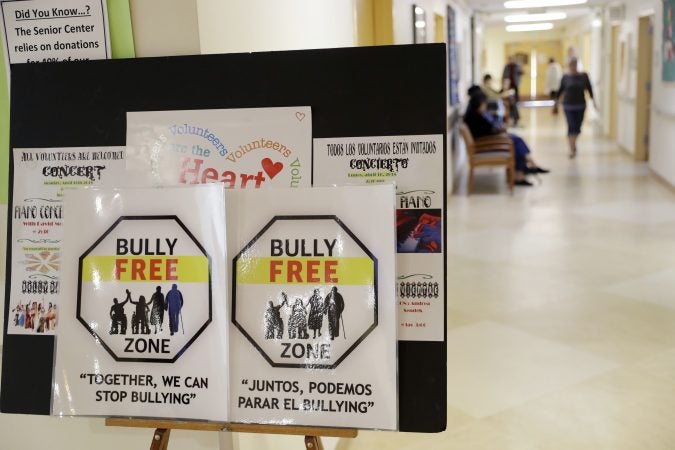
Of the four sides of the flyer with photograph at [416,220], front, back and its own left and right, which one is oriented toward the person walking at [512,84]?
back

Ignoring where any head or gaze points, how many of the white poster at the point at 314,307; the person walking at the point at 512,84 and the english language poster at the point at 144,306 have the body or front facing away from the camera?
1

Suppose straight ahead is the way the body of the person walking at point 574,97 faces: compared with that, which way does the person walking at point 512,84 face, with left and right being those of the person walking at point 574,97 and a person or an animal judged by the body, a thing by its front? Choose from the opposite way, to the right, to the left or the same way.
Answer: the same way

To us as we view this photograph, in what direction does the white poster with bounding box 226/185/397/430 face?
facing the viewer

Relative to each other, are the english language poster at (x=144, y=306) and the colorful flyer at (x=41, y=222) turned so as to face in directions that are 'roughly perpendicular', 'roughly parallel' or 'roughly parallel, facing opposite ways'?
roughly parallel

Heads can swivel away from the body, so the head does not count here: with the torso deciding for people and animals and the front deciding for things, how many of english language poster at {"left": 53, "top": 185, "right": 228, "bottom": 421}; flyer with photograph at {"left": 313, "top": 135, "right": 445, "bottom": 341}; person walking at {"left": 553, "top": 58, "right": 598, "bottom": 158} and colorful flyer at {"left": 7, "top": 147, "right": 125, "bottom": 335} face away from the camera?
0

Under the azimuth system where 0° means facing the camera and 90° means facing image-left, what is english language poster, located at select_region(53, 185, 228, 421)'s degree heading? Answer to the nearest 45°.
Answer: approximately 0°

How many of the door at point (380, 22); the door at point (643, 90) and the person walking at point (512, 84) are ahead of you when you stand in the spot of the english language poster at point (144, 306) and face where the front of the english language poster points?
0

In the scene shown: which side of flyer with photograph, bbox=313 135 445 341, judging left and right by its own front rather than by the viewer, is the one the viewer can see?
front

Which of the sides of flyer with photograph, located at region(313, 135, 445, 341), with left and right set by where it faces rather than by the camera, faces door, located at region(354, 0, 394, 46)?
back

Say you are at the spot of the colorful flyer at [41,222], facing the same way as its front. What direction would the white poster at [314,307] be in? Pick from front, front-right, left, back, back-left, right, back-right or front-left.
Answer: front-left

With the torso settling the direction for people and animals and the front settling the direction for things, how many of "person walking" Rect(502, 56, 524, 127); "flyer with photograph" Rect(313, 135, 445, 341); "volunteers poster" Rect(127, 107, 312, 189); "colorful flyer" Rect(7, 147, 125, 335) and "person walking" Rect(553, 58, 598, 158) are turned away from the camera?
1

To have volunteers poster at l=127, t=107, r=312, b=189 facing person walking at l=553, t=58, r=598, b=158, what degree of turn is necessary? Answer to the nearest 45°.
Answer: approximately 135° to its left

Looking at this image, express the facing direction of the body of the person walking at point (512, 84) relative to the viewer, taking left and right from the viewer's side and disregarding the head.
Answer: facing away from the viewer
